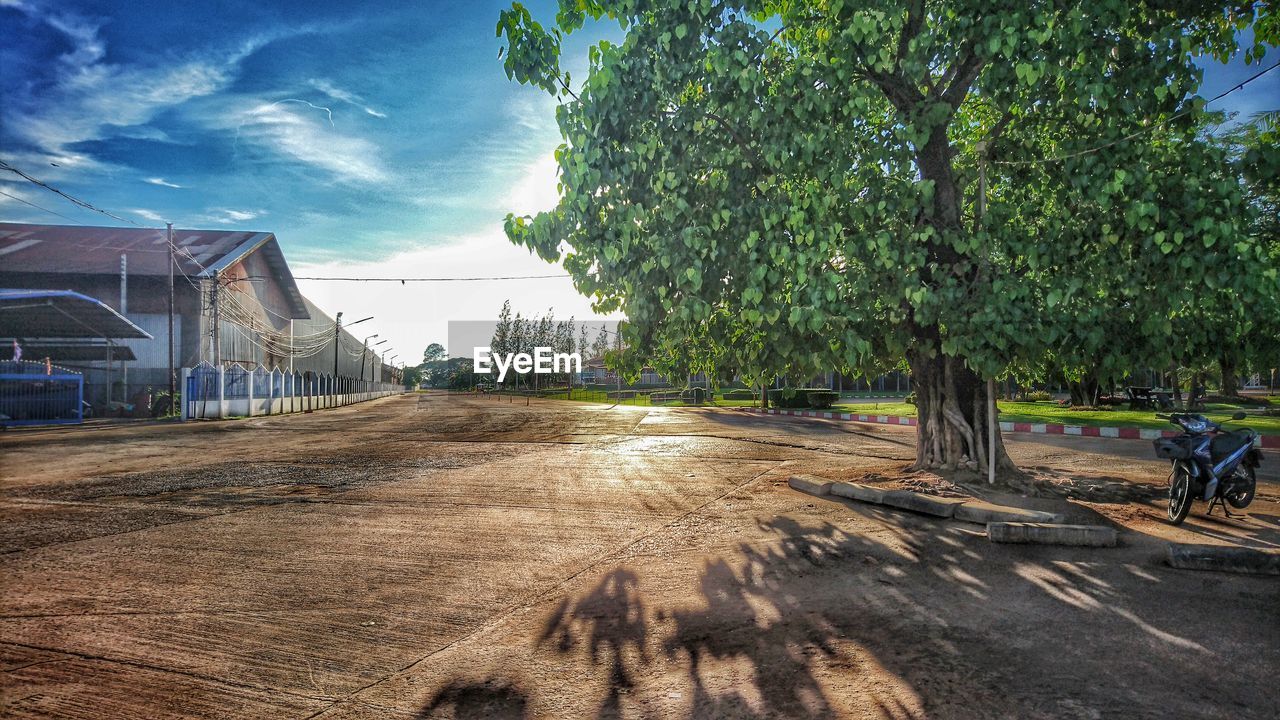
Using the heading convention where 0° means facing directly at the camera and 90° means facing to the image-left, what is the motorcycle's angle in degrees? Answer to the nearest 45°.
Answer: approximately 45°

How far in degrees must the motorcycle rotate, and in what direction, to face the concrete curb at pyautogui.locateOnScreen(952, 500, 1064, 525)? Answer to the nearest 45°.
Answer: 0° — it already faces it

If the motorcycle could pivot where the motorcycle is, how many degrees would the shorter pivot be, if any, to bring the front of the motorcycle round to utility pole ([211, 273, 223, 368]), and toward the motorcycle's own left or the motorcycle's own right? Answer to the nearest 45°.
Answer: approximately 45° to the motorcycle's own right

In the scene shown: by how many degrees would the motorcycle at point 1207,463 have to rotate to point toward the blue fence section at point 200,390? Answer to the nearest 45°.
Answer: approximately 45° to its right

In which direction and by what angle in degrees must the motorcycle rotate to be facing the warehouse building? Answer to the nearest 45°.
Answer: approximately 45° to its right

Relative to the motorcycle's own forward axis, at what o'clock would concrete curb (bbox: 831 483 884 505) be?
The concrete curb is roughly at 1 o'clock from the motorcycle.
